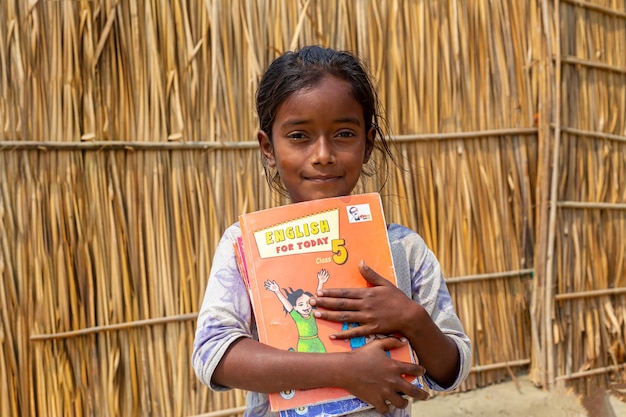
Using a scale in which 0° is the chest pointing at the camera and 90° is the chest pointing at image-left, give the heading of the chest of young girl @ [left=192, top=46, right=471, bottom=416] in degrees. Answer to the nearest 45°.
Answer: approximately 0°
